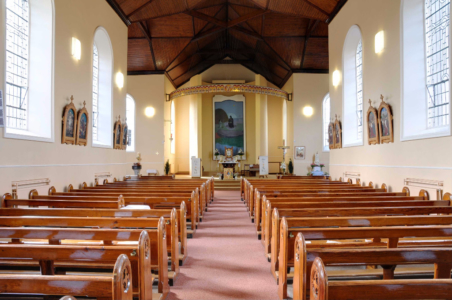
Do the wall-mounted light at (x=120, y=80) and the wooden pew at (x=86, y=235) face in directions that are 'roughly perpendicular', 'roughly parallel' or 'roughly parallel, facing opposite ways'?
roughly perpendicular

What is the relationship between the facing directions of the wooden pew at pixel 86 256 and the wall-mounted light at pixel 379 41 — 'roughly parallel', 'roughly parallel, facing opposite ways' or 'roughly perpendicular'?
roughly perpendicular

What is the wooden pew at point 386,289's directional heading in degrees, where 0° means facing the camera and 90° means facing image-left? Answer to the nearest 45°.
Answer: approximately 180°

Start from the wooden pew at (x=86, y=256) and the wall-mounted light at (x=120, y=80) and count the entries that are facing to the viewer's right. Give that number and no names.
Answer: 1

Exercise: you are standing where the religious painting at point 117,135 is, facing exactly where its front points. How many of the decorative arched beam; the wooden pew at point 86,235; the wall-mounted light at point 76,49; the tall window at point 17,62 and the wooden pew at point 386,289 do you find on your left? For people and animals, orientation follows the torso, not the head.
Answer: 1

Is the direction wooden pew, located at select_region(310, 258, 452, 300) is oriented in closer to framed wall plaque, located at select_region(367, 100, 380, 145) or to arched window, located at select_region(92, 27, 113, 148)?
the framed wall plaque

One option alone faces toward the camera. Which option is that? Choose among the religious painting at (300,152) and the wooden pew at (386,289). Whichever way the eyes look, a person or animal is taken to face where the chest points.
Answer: the religious painting

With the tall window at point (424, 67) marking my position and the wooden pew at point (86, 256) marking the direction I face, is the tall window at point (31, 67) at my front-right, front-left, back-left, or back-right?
front-right

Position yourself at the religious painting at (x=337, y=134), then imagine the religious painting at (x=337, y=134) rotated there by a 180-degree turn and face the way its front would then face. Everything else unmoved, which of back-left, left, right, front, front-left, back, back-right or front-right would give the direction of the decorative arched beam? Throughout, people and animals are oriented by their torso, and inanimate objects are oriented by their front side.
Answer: left

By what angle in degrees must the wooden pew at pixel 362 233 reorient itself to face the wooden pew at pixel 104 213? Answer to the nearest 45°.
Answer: approximately 90° to its left

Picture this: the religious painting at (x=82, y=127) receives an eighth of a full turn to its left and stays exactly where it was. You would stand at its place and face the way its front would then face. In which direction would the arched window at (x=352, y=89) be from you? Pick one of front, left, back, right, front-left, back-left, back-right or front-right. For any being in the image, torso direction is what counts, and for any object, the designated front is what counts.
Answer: front

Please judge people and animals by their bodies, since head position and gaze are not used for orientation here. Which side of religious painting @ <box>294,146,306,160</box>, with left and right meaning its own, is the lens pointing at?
front

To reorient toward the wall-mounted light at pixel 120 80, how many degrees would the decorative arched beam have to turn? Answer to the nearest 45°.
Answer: approximately 45° to its right

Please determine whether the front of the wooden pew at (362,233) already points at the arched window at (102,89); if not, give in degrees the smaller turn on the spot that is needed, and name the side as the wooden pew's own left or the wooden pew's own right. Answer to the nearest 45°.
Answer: approximately 45° to the wooden pew's own left

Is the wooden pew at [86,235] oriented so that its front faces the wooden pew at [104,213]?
yes

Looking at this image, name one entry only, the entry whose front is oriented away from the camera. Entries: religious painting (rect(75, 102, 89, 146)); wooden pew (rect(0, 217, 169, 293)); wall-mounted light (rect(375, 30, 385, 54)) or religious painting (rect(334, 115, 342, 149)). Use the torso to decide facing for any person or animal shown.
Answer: the wooden pew

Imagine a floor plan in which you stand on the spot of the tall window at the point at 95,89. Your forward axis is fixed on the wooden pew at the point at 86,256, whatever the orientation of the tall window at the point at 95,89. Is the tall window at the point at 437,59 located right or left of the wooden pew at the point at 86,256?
left

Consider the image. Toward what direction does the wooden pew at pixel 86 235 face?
away from the camera

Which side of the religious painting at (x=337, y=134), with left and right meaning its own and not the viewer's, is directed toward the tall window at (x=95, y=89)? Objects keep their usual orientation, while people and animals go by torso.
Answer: front

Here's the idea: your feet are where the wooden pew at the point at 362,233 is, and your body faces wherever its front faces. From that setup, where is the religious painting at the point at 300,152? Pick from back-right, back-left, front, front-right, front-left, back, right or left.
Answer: front

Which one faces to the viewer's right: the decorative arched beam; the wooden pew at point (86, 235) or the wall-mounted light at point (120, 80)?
the wall-mounted light
